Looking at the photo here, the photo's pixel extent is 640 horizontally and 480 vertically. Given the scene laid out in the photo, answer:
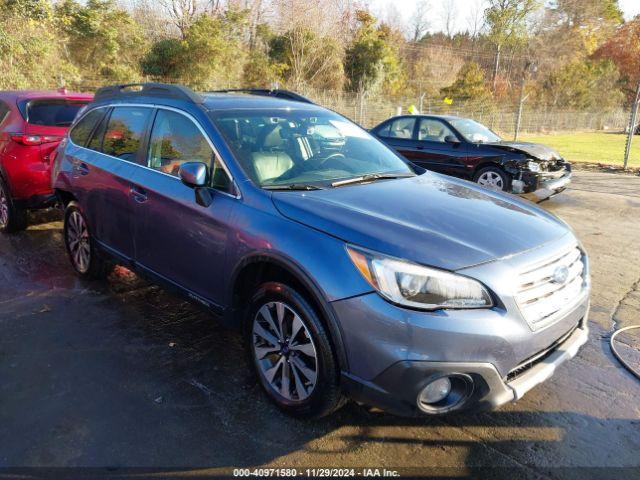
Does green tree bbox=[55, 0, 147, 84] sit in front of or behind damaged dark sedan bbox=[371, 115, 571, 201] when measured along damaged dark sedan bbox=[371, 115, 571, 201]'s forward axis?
behind

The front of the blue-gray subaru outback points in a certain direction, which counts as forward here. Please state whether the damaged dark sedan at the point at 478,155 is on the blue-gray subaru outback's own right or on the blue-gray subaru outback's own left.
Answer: on the blue-gray subaru outback's own left

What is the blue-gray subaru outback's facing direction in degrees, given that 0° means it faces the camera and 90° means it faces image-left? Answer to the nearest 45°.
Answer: approximately 315°

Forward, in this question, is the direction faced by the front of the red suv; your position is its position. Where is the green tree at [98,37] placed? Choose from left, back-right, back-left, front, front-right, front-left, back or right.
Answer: front-right

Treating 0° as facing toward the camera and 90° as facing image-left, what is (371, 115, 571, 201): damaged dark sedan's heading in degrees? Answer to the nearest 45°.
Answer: approximately 315°

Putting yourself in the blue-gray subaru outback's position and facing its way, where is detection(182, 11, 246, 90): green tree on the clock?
The green tree is roughly at 7 o'clock from the blue-gray subaru outback.

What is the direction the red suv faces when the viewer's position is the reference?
facing away from the viewer and to the left of the viewer

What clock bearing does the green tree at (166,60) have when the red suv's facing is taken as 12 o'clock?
The green tree is roughly at 2 o'clock from the red suv.

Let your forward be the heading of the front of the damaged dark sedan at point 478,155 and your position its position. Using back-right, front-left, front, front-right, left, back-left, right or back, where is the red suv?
right

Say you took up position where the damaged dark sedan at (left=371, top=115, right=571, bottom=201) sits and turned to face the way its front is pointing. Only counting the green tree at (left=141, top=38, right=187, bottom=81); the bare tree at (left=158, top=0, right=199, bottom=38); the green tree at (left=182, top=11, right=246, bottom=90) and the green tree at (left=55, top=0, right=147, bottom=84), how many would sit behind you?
4

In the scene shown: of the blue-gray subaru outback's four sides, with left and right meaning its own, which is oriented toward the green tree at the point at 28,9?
back

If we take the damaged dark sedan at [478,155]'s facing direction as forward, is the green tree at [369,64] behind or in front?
behind
